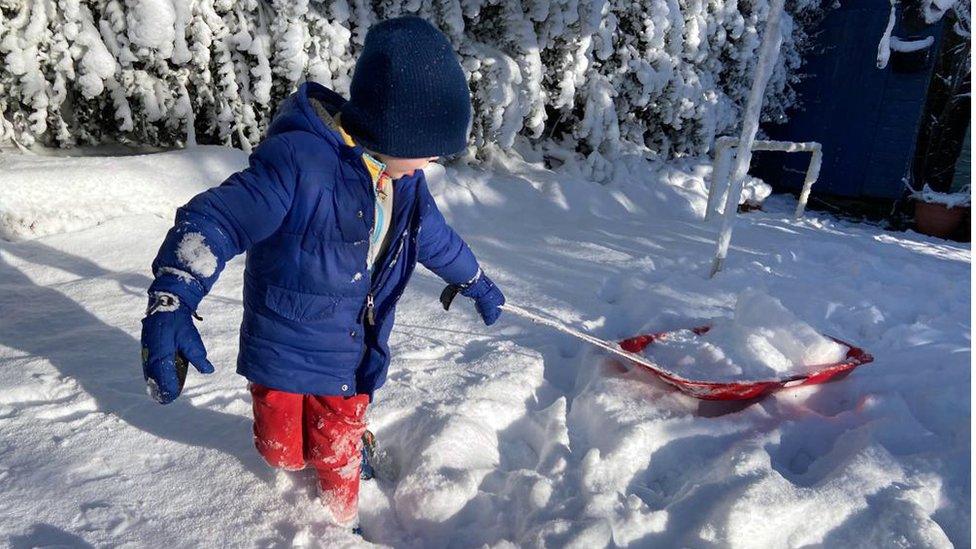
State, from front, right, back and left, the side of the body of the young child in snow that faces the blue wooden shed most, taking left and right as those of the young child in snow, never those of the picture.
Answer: left

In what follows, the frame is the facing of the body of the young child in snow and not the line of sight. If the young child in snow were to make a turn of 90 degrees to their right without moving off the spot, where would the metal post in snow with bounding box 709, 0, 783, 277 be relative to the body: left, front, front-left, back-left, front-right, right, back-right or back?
back

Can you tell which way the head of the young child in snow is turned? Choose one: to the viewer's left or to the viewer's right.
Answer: to the viewer's right

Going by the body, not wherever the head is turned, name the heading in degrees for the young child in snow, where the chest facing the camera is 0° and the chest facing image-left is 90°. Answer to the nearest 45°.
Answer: approximately 315°

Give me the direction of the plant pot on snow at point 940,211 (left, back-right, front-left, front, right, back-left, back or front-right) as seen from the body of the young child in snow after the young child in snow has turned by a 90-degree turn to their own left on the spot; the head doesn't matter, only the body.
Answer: front
